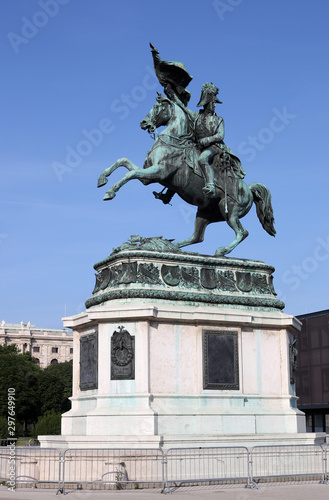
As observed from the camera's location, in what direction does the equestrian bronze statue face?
facing the viewer and to the left of the viewer

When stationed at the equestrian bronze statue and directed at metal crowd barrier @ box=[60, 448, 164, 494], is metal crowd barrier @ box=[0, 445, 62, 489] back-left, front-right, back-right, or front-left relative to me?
front-right
